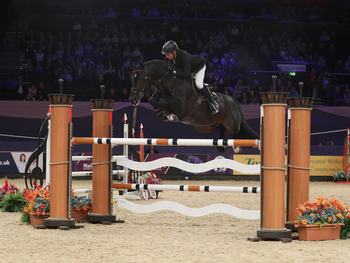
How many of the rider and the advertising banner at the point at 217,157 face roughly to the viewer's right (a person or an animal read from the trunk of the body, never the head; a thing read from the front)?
0

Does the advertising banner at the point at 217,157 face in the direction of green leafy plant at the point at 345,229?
yes

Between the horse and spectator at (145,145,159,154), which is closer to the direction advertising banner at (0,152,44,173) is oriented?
the horse

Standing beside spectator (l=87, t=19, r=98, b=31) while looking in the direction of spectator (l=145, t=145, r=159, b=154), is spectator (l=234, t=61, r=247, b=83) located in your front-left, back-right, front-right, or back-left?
front-left

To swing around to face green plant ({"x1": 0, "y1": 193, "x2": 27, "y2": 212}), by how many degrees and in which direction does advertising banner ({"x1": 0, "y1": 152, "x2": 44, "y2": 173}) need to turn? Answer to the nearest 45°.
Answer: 0° — it already faces it

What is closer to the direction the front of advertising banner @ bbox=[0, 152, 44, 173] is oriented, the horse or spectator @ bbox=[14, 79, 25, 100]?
the horse

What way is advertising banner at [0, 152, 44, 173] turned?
toward the camera

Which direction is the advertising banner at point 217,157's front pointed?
toward the camera

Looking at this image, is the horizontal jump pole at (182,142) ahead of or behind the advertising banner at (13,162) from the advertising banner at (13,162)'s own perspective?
ahead

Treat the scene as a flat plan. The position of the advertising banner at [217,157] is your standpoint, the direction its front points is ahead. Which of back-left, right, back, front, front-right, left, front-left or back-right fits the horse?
front

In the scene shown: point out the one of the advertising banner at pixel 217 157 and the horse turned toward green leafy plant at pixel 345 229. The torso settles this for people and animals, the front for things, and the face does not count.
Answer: the advertising banner

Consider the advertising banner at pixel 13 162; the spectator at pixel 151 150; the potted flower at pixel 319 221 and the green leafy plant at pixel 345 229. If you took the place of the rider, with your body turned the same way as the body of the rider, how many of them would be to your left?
2

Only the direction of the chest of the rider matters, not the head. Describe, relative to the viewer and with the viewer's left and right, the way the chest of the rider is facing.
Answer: facing the viewer and to the left of the viewer

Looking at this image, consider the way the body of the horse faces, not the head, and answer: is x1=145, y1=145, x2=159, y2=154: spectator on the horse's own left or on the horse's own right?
on the horse's own right

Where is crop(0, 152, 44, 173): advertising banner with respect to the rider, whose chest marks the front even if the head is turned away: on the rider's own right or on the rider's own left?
on the rider's own right
